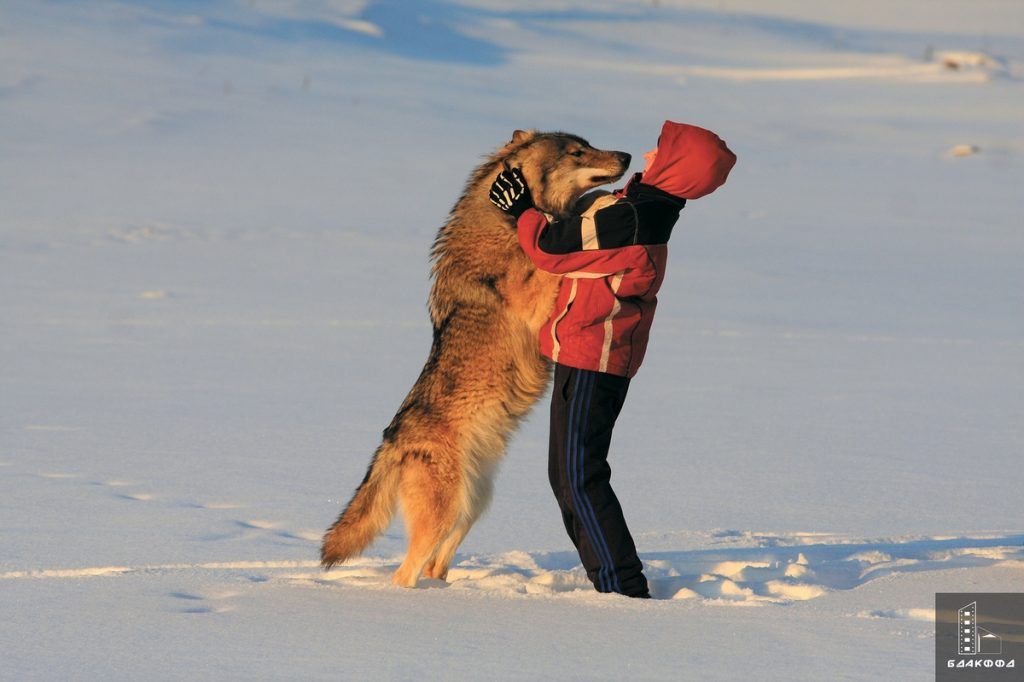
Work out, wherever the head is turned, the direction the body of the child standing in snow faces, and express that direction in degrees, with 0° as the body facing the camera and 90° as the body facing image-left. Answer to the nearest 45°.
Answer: approximately 90°
